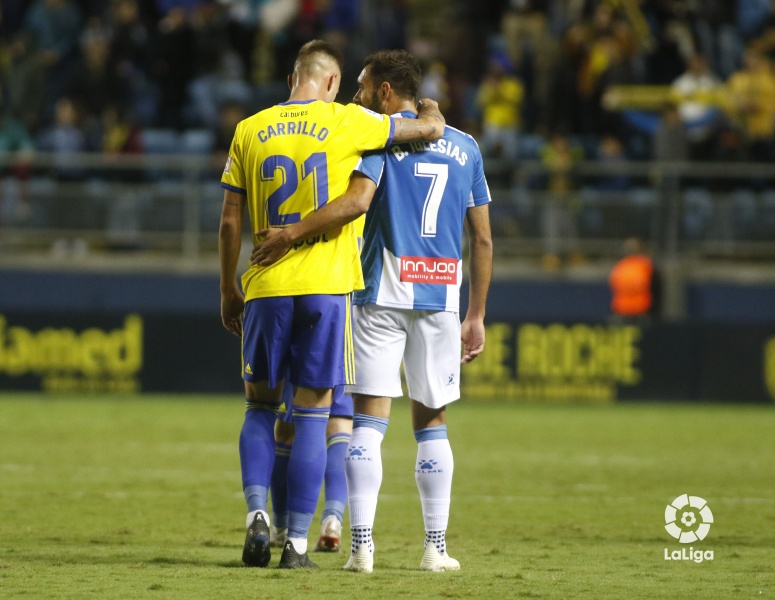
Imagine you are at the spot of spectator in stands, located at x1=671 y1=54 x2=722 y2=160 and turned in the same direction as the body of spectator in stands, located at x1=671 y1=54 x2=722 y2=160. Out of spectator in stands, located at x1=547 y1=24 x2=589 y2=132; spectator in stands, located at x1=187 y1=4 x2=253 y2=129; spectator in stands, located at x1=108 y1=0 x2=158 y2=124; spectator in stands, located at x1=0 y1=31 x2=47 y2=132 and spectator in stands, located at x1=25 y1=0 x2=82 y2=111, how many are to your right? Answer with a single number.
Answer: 5

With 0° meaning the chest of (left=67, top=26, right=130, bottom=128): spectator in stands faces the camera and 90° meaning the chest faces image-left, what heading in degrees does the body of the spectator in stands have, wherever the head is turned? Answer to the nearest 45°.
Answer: approximately 0°

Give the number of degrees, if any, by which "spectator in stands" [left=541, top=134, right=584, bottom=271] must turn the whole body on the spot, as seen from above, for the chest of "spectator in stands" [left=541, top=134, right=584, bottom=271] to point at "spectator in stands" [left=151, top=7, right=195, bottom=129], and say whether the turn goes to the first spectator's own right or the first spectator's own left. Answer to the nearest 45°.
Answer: approximately 90° to the first spectator's own right

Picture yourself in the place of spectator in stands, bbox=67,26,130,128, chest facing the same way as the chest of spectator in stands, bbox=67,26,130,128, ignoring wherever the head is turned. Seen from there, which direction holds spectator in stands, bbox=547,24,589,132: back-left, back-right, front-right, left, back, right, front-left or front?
left

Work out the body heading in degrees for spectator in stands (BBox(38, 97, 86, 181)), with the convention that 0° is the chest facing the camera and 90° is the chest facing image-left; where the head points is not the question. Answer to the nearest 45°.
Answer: approximately 0°

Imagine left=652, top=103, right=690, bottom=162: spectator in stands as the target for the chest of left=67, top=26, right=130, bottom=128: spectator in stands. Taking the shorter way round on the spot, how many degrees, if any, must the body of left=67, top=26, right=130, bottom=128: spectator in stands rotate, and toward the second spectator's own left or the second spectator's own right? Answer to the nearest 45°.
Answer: approximately 90° to the second spectator's own left

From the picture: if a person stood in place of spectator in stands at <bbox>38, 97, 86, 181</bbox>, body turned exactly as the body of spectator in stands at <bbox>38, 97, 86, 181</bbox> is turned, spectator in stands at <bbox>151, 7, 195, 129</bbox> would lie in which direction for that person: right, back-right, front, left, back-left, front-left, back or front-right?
back-left

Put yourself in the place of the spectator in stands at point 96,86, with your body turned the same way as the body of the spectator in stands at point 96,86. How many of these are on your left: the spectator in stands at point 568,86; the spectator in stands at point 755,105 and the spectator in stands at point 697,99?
3
